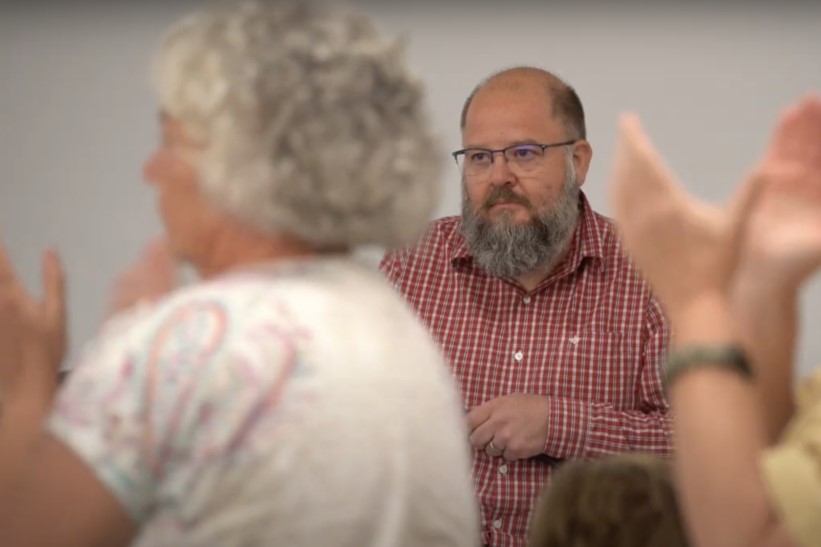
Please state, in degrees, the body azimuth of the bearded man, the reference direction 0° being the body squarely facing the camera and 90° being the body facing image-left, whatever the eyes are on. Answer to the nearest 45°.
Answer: approximately 45°

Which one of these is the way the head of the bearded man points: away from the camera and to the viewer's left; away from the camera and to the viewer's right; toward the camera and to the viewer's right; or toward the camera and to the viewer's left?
toward the camera and to the viewer's left
